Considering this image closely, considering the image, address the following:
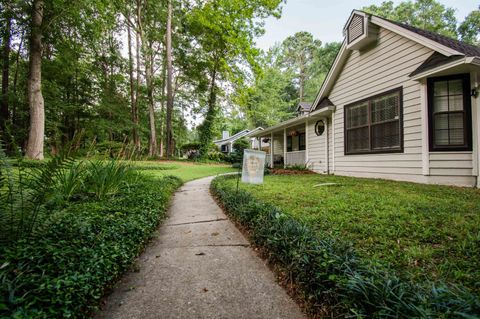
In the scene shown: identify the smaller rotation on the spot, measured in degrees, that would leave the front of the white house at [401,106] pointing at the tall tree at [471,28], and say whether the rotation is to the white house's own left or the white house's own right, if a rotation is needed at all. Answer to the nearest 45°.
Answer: approximately 135° to the white house's own right

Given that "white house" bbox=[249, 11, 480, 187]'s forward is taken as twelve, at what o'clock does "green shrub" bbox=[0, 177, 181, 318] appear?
The green shrub is roughly at 11 o'clock from the white house.

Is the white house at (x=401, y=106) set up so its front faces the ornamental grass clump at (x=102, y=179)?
yes

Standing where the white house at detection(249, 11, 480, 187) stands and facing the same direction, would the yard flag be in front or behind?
in front

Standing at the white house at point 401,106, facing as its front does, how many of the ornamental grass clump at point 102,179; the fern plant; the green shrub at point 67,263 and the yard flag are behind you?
0

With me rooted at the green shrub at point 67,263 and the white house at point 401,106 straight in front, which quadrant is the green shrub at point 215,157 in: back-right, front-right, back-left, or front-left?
front-left

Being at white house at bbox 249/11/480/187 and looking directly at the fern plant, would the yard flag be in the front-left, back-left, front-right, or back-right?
front-right

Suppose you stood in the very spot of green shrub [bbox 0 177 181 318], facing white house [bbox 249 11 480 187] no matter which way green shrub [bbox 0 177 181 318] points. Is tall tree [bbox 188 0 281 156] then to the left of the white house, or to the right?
left

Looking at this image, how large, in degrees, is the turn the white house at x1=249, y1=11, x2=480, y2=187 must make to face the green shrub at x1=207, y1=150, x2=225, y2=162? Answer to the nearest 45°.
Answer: approximately 90° to its right
